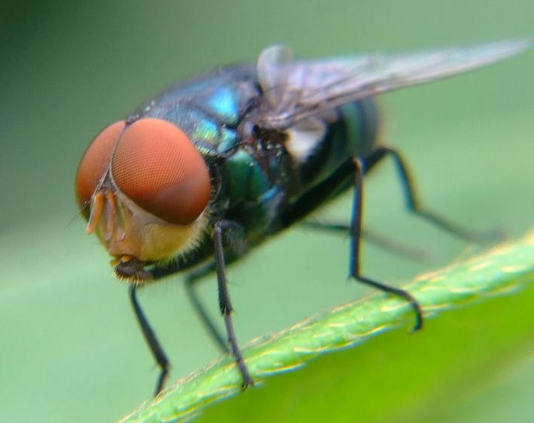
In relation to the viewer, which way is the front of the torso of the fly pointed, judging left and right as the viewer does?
facing the viewer and to the left of the viewer
